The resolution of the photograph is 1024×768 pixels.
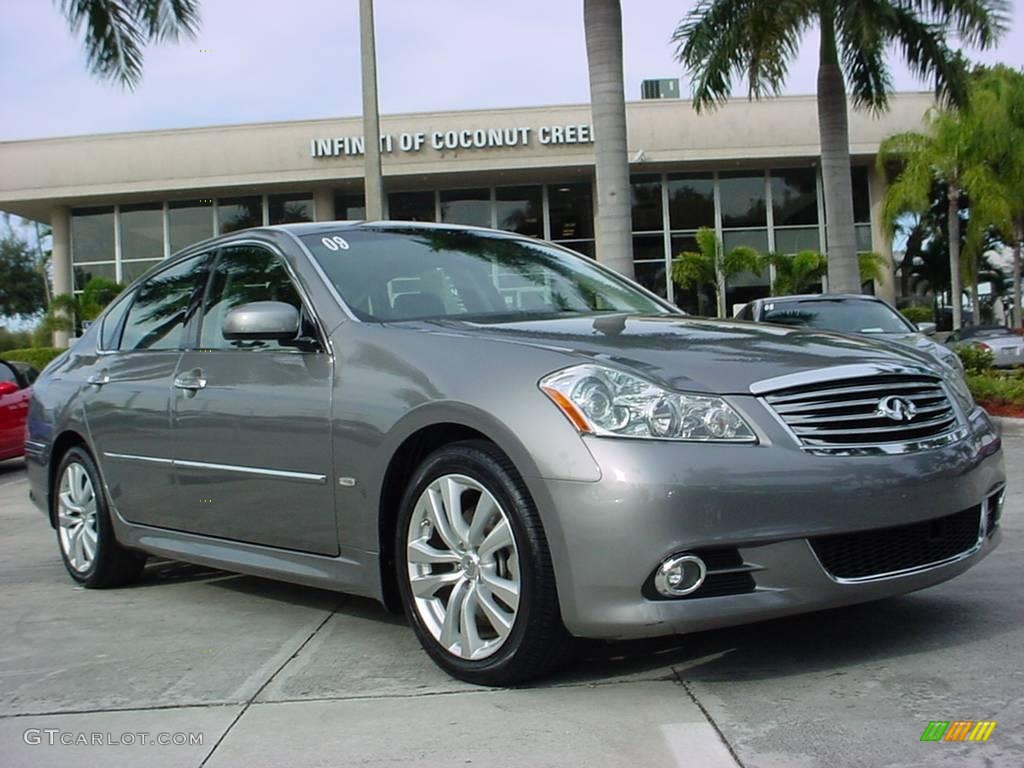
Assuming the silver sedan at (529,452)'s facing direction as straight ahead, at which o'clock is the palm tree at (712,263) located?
The palm tree is roughly at 8 o'clock from the silver sedan.

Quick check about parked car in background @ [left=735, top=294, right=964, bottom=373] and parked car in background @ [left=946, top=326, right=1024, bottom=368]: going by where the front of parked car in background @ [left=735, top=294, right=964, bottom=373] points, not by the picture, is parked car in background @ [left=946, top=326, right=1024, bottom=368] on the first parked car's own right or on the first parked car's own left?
on the first parked car's own left

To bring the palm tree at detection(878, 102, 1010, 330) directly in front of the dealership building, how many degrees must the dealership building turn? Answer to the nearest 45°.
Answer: approximately 90° to its left

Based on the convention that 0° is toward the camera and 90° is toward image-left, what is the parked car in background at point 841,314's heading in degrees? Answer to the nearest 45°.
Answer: approximately 315°

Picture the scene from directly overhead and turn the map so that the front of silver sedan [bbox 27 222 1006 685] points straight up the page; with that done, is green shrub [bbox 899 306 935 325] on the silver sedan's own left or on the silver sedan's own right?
on the silver sedan's own left

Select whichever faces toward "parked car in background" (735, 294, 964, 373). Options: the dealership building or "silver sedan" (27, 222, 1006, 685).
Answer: the dealership building

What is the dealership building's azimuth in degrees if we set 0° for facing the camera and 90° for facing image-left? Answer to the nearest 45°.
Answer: approximately 0°
